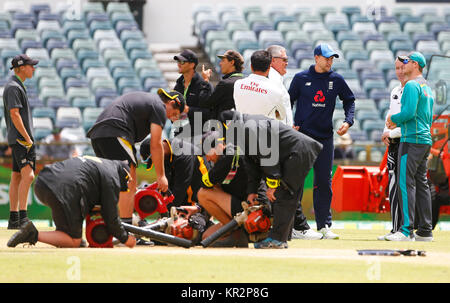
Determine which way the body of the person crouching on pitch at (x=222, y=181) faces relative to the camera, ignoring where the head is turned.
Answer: to the viewer's left

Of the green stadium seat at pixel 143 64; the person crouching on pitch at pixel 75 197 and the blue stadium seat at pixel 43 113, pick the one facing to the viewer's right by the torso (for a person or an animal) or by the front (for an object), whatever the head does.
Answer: the person crouching on pitch

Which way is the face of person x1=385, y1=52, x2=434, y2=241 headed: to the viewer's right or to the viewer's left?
to the viewer's left

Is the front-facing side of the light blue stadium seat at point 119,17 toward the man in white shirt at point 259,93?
yes

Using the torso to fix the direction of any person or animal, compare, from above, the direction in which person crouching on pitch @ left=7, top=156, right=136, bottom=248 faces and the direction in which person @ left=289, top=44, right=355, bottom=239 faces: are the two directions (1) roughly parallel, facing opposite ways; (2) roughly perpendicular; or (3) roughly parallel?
roughly perpendicular

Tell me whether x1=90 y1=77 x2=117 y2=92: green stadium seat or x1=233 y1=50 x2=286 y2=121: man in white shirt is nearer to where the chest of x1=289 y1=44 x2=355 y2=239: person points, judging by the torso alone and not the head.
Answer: the man in white shirt

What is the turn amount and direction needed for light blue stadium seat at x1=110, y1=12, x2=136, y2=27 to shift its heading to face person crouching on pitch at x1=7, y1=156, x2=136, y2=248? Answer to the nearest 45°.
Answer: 0° — it already faces them

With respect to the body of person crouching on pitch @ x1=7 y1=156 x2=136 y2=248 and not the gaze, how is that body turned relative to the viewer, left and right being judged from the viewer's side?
facing to the right of the viewer

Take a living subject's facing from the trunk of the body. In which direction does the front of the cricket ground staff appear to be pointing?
to the viewer's right

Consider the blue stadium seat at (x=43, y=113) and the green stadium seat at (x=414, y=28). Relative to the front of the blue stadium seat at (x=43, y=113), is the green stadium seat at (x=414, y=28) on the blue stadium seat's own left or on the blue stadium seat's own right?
on the blue stadium seat's own left
